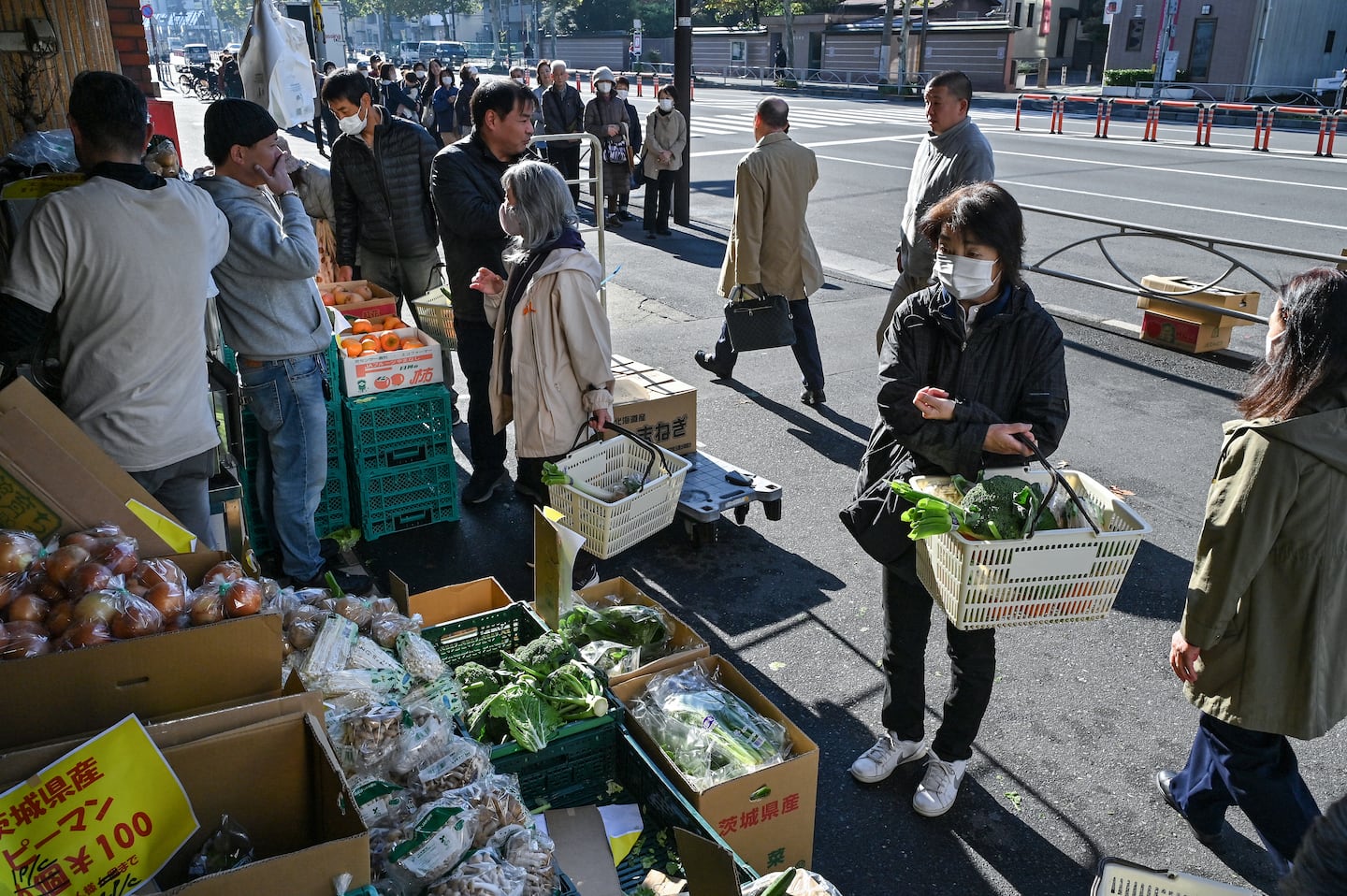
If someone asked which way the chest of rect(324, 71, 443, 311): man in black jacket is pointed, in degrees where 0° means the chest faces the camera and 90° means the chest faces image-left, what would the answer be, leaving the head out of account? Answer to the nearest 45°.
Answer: approximately 45°

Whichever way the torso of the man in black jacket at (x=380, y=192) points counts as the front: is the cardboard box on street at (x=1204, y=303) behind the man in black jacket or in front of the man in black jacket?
behind

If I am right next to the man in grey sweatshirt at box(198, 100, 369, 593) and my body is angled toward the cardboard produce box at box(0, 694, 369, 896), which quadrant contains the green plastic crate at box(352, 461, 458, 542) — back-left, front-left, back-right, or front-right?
back-left

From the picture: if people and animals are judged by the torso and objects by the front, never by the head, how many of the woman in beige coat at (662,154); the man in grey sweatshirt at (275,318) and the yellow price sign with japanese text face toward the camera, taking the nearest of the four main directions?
2

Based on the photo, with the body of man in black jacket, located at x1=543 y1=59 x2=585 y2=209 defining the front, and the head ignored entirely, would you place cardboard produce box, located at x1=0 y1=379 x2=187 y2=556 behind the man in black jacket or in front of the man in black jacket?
in front

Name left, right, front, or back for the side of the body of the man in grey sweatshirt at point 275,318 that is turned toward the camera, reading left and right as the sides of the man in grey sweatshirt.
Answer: right

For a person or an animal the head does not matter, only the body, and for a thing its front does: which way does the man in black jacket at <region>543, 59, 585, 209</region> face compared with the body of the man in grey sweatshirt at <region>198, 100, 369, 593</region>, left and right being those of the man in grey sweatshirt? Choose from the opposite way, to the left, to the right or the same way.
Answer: to the right

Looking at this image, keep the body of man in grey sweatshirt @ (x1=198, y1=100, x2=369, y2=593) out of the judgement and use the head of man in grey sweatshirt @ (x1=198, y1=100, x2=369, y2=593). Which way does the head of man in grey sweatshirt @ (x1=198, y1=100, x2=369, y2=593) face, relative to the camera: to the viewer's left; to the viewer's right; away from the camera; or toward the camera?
to the viewer's right

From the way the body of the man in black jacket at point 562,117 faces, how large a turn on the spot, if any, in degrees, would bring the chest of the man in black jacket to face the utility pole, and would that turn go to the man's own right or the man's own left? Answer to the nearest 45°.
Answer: approximately 45° to the man's own left

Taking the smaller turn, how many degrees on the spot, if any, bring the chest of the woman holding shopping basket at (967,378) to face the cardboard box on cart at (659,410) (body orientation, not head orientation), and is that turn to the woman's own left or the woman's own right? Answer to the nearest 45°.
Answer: approximately 90° to the woman's own right

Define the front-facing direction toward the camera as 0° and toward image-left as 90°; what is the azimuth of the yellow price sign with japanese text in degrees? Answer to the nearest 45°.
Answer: approximately 0°
